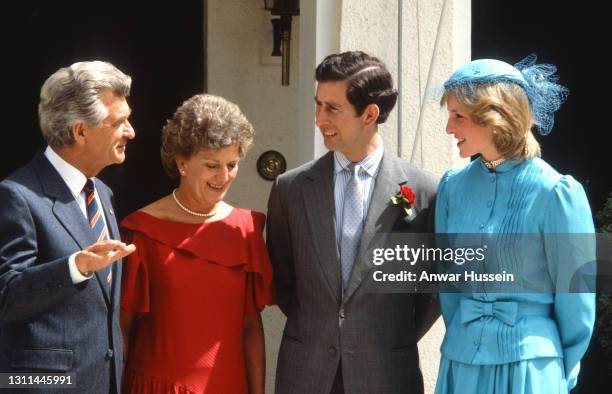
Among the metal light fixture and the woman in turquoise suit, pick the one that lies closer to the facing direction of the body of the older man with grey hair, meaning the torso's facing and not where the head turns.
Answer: the woman in turquoise suit

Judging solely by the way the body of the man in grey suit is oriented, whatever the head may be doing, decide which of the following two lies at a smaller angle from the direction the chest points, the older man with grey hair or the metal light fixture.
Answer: the older man with grey hair

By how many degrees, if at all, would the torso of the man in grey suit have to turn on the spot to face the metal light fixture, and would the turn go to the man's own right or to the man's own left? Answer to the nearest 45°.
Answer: approximately 180°

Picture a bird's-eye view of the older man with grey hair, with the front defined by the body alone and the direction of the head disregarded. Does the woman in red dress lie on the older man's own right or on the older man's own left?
on the older man's own left

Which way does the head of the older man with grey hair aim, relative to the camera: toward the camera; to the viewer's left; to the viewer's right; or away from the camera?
to the viewer's right

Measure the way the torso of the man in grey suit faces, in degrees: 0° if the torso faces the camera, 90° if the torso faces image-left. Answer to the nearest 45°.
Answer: approximately 0°

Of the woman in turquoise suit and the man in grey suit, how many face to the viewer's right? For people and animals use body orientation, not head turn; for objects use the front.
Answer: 0

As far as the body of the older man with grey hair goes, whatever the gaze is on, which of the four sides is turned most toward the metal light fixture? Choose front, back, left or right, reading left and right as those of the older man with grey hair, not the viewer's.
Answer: left

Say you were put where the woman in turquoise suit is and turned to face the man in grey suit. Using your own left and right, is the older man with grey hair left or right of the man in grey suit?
left

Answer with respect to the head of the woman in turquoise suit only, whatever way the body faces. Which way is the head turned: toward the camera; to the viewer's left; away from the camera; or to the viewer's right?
to the viewer's left

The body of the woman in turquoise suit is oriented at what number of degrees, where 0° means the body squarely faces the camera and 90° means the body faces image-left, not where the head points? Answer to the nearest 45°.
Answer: approximately 45°

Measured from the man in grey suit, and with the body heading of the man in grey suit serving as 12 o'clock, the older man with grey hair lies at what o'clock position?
The older man with grey hair is roughly at 2 o'clock from the man in grey suit.

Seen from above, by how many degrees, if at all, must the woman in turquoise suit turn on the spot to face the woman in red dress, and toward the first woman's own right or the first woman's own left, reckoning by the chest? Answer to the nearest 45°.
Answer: approximately 45° to the first woman's own right

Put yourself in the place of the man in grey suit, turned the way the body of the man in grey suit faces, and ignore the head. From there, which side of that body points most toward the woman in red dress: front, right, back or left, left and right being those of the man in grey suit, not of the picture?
right
